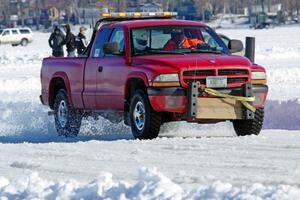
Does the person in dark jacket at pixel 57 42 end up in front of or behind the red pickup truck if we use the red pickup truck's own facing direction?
behind

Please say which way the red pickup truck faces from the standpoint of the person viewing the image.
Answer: facing the viewer and to the right of the viewer
